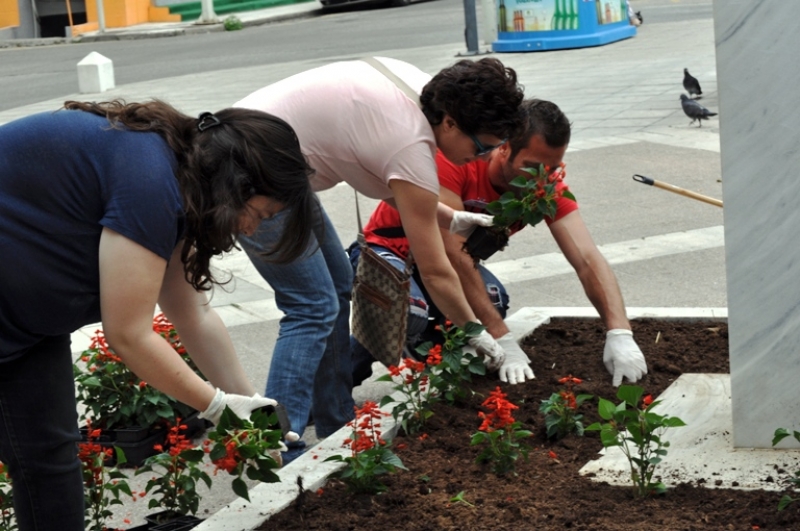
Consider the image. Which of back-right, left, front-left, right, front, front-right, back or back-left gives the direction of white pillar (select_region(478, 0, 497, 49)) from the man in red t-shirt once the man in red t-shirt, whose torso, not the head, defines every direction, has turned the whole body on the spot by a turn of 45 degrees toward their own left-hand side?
left

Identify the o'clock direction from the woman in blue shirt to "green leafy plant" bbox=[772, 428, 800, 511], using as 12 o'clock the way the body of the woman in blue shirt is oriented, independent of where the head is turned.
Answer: The green leafy plant is roughly at 12 o'clock from the woman in blue shirt.

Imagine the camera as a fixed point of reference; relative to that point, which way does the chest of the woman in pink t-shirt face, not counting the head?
to the viewer's right

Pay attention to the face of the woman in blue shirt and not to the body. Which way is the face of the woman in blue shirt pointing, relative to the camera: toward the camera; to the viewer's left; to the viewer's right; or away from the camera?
to the viewer's right

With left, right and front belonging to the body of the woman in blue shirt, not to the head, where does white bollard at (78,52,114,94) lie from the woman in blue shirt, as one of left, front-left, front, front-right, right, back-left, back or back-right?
left

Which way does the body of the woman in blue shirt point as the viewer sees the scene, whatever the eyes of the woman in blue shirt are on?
to the viewer's right

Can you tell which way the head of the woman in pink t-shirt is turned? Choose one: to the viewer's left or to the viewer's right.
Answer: to the viewer's right

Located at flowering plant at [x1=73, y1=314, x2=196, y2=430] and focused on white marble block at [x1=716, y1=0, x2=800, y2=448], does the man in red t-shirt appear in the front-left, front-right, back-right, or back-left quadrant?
front-left

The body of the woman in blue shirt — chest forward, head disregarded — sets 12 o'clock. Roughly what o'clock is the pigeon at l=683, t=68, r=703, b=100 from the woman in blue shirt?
The pigeon is roughly at 10 o'clock from the woman in blue shirt.

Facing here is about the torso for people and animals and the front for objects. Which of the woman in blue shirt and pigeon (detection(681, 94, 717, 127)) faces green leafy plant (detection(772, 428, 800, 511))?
the woman in blue shirt

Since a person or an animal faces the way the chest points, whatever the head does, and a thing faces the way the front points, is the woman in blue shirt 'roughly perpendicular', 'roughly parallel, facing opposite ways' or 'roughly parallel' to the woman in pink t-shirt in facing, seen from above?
roughly parallel

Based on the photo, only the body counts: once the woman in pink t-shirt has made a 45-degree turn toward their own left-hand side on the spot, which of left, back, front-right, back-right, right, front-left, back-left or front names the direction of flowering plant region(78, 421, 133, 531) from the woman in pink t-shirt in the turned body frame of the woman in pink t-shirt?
back
